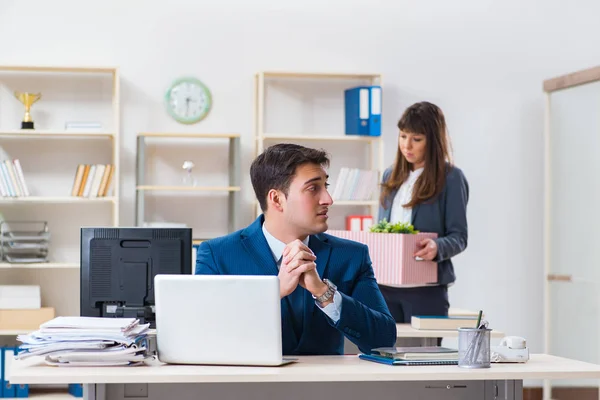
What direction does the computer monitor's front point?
away from the camera

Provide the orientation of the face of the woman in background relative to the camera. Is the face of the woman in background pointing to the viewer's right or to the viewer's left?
to the viewer's left

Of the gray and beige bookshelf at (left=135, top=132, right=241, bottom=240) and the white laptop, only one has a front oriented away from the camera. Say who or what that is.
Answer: the white laptop

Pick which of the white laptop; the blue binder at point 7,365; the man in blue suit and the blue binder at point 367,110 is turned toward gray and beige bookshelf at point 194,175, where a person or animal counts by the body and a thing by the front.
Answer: the white laptop

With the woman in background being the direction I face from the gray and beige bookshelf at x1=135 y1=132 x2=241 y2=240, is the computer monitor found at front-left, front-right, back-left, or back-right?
front-right

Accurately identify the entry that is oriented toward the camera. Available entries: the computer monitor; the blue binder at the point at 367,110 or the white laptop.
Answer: the blue binder

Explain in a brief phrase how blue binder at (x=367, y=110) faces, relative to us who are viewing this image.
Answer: facing the viewer

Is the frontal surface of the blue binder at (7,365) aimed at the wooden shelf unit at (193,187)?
no

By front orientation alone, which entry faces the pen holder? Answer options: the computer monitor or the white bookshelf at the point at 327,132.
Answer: the white bookshelf

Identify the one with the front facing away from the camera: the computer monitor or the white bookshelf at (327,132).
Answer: the computer monitor

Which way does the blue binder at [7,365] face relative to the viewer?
toward the camera

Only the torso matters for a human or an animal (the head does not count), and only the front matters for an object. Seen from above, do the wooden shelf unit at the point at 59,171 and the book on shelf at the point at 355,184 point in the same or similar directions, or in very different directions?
same or similar directions

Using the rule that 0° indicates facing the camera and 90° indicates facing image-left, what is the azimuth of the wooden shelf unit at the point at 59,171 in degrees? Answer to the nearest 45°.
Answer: approximately 0°

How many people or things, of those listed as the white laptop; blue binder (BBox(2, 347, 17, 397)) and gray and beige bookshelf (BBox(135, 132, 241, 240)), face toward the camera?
2

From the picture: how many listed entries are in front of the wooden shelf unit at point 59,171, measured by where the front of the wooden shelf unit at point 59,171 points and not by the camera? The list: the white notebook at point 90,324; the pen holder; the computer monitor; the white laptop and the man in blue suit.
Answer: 5

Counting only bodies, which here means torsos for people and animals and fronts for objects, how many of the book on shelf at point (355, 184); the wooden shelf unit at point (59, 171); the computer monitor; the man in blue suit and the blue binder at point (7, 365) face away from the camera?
1

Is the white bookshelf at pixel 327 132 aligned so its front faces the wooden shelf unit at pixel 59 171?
no

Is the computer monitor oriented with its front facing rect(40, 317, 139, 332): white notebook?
no

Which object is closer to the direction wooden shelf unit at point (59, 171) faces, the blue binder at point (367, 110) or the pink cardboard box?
the pink cardboard box

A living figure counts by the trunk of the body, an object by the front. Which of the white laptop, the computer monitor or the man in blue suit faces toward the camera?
the man in blue suit

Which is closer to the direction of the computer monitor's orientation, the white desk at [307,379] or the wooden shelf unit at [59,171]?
the wooden shelf unit

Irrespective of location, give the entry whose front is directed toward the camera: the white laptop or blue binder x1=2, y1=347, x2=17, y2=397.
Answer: the blue binder

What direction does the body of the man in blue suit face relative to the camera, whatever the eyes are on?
toward the camera

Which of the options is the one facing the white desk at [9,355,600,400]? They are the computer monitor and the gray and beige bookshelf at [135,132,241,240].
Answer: the gray and beige bookshelf
